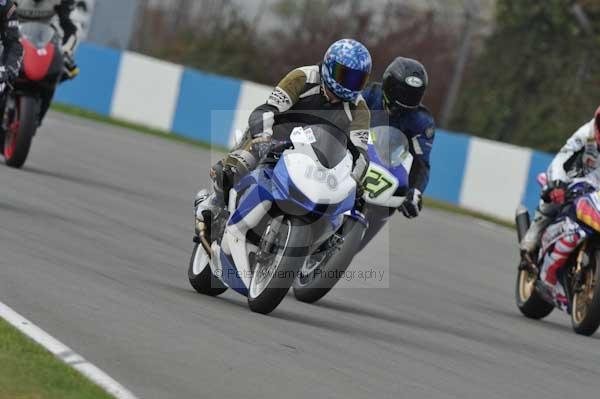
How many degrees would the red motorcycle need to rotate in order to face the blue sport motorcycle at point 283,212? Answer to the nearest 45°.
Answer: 0° — it already faces it

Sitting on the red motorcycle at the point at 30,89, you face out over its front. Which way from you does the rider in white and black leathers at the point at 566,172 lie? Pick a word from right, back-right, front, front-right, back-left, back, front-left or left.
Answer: front-left

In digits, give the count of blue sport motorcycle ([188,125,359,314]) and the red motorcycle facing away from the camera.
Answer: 0

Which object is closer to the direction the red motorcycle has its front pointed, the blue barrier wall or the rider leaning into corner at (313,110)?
the rider leaning into corner

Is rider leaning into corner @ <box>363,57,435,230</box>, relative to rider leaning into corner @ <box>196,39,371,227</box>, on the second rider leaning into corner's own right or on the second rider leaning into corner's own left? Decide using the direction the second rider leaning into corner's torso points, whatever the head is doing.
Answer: on the second rider leaning into corner's own left

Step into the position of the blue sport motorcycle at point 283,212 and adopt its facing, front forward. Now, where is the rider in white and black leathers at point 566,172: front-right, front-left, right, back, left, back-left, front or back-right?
left

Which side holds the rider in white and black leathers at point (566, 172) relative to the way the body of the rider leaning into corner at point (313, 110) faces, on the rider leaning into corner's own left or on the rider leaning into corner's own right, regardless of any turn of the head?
on the rider leaning into corner's own left

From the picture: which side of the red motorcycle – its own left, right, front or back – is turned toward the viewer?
front
